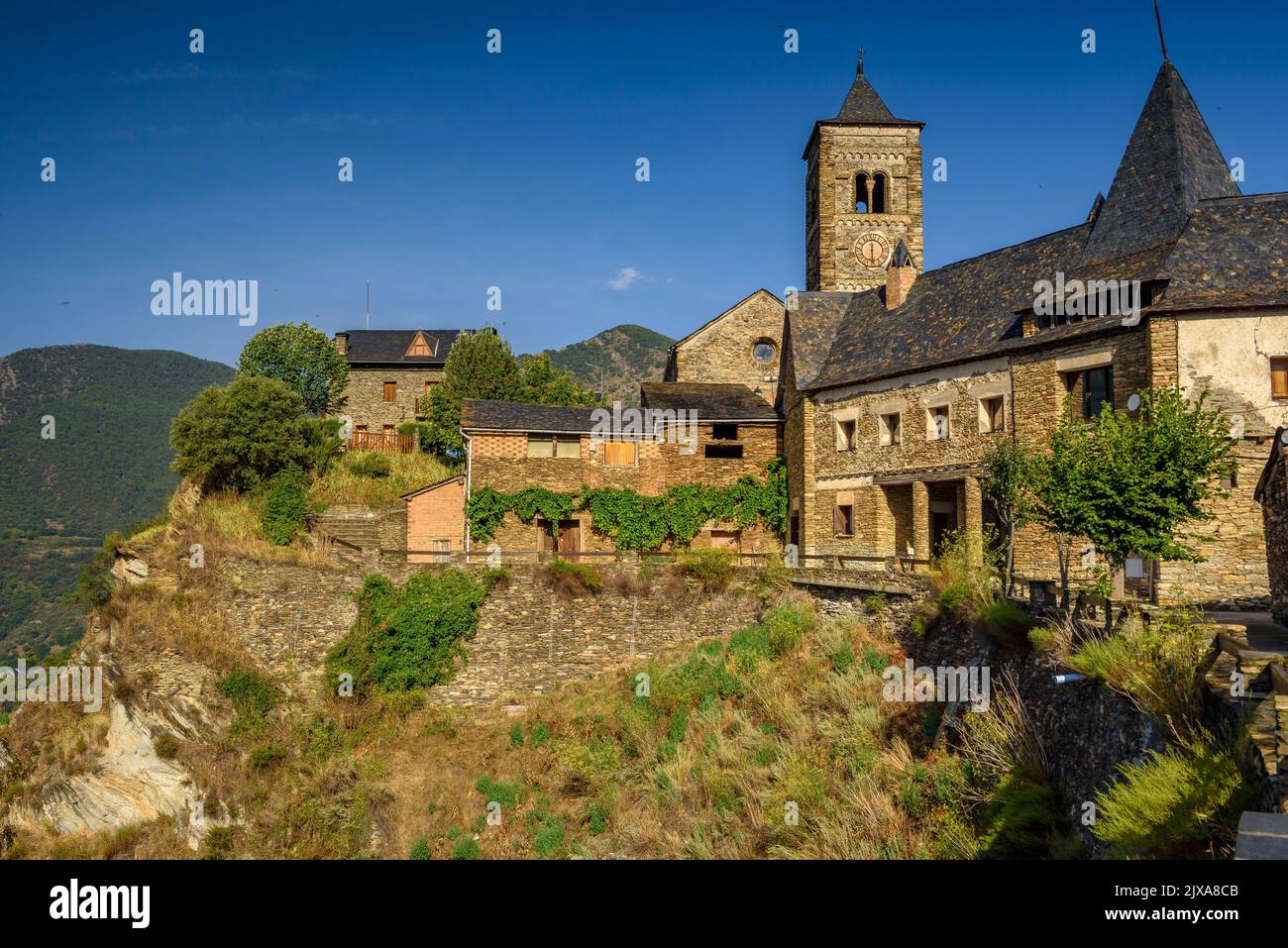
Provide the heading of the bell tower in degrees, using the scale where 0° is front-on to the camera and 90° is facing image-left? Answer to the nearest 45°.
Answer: approximately 0°

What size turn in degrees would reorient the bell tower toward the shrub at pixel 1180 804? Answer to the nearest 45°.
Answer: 0° — it already faces it

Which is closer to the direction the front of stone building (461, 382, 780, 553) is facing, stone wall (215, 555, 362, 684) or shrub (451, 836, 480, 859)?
the shrub

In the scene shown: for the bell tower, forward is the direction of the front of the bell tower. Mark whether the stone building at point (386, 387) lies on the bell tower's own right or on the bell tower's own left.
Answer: on the bell tower's own right

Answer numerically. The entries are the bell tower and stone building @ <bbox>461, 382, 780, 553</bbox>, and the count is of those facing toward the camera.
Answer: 2

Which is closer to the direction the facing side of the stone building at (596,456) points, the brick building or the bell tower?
the brick building

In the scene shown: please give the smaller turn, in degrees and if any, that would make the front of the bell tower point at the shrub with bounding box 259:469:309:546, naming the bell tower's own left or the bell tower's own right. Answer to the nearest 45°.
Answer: approximately 45° to the bell tower's own right

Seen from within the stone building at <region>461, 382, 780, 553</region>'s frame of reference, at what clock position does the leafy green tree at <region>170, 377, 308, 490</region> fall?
The leafy green tree is roughly at 3 o'clock from the stone building.
